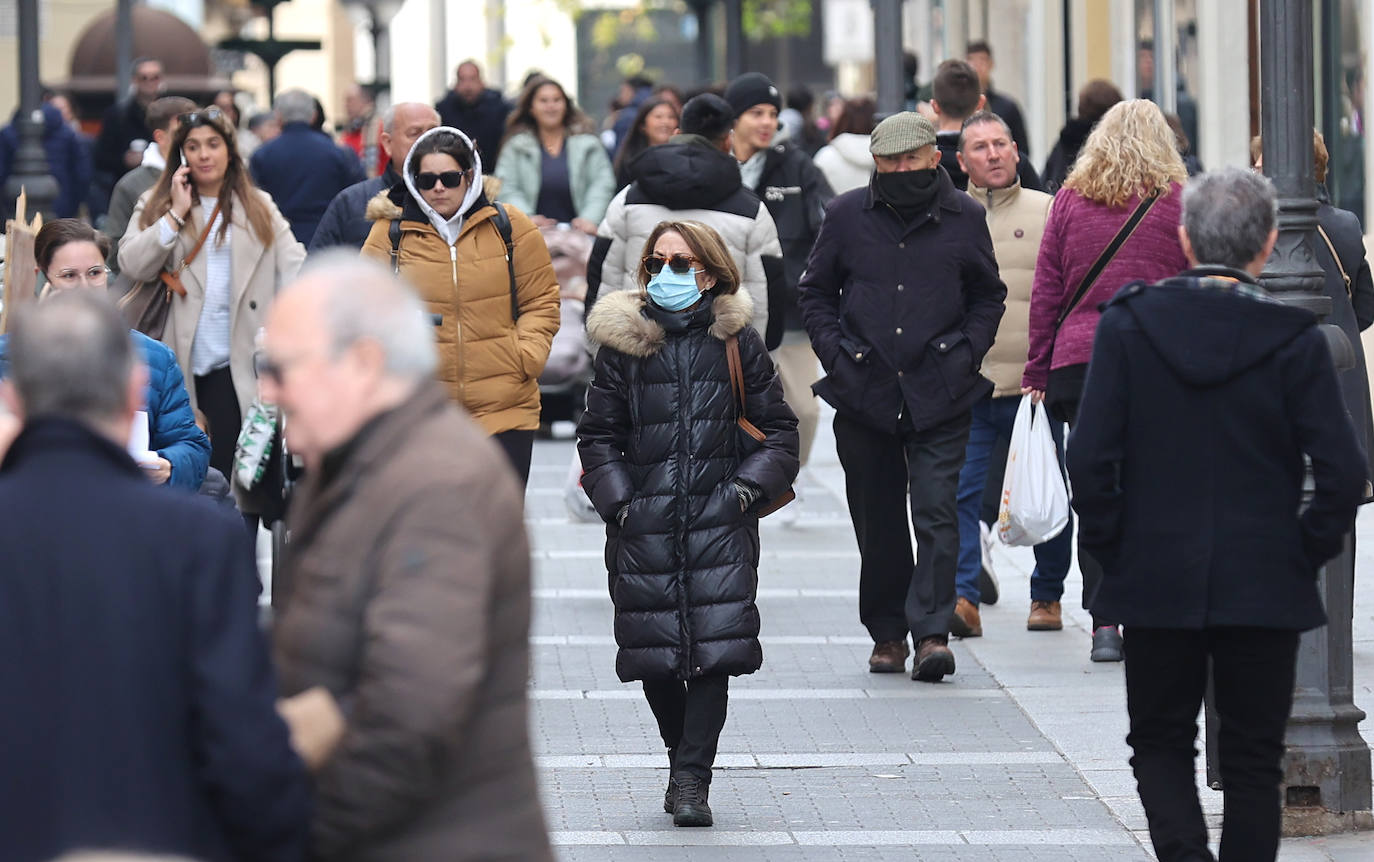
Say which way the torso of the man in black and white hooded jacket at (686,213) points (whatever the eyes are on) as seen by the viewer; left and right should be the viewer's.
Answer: facing away from the viewer

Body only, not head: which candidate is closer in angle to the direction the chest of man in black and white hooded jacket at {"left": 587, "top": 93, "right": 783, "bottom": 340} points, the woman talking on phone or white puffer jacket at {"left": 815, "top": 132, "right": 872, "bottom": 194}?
the white puffer jacket

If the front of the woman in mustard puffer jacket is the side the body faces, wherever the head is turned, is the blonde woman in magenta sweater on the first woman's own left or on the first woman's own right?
on the first woman's own left

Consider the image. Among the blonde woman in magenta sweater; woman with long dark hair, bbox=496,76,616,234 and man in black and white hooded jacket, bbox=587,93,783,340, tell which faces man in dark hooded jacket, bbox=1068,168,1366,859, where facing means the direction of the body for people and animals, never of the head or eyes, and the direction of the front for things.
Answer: the woman with long dark hair

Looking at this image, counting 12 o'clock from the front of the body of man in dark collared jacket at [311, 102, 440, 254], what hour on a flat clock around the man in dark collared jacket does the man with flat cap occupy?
The man with flat cap is roughly at 11 o'clock from the man in dark collared jacket.

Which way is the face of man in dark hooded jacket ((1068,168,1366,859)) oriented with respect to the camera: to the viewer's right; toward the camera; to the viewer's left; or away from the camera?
away from the camera

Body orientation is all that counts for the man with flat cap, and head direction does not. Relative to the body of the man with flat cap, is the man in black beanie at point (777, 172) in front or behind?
behind

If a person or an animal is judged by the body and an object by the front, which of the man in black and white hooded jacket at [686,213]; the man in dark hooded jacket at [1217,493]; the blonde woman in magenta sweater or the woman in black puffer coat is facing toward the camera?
the woman in black puffer coat

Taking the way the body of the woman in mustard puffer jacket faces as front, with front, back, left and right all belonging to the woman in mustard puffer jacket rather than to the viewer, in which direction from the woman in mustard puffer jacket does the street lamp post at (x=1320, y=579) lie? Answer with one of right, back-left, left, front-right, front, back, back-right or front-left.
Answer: front-left

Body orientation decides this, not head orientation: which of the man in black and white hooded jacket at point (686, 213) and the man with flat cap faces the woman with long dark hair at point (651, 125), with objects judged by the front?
the man in black and white hooded jacket

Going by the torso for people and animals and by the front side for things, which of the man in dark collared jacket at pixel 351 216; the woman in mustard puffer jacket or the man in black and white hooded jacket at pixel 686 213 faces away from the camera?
the man in black and white hooded jacket at pixel 686 213

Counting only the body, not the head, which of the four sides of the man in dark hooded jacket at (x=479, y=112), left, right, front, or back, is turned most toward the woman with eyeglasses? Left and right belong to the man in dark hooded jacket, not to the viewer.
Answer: front

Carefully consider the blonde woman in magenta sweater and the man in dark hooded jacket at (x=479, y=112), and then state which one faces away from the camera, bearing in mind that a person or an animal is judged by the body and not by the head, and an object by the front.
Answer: the blonde woman in magenta sweater
